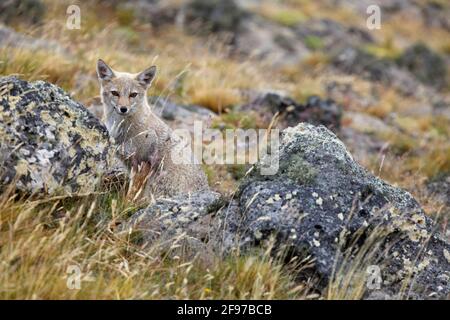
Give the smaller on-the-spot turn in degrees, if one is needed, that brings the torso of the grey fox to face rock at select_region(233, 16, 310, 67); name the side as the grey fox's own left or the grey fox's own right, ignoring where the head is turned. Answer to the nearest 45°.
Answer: approximately 135° to the grey fox's own right

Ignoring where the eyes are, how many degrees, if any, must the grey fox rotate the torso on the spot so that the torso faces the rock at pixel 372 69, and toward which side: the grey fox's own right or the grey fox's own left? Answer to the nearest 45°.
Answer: approximately 180°

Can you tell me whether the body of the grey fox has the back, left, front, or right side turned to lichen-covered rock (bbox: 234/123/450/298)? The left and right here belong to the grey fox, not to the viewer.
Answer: left

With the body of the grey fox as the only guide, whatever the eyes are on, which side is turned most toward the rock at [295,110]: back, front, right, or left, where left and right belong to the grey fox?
back

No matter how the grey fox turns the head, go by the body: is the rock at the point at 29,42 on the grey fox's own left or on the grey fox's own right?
on the grey fox's own right

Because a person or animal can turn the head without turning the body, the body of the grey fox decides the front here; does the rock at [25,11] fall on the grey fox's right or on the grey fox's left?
on the grey fox's right

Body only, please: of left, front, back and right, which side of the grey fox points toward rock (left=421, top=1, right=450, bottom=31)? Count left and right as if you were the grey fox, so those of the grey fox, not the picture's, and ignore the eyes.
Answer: back

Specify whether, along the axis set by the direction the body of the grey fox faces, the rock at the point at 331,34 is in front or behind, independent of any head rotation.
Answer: behind

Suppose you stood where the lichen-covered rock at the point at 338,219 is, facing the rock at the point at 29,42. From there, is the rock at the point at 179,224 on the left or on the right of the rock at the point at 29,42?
left

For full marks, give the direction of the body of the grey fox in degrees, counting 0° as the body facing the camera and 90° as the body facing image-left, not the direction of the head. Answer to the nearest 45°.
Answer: approximately 45°
